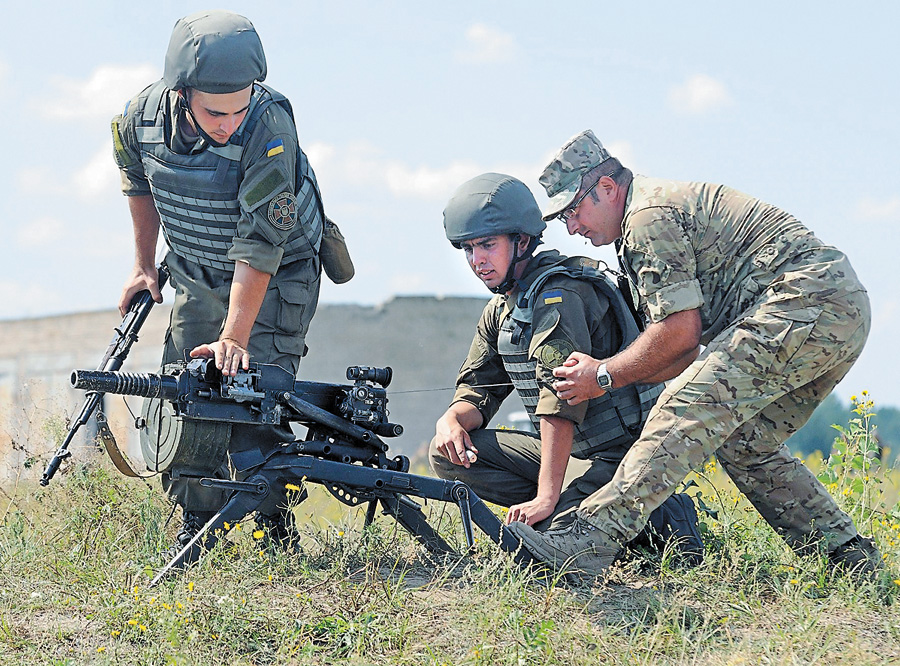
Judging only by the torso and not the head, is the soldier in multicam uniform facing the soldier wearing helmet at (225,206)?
yes

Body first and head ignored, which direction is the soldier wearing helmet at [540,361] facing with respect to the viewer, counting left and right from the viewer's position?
facing the viewer and to the left of the viewer

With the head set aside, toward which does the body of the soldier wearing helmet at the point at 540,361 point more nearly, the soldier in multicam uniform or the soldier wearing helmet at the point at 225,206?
the soldier wearing helmet

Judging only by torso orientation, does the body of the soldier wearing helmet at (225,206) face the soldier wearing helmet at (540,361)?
no

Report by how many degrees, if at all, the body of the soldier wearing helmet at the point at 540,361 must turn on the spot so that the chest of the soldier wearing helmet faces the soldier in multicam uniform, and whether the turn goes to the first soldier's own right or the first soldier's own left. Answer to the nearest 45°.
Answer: approximately 90° to the first soldier's own left

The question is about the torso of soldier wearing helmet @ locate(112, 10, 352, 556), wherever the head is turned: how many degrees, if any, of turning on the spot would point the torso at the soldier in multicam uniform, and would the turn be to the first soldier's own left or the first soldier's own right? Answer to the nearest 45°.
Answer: approximately 90° to the first soldier's own left

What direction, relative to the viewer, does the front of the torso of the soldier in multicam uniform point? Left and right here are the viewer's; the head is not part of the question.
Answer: facing to the left of the viewer

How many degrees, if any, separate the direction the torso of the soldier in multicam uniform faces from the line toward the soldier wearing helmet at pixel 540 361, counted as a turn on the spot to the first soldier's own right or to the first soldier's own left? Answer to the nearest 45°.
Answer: approximately 45° to the first soldier's own right

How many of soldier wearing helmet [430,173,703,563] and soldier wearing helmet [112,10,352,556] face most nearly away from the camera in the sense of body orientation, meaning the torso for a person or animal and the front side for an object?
0

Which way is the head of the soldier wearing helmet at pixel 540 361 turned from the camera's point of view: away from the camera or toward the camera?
toward the camera

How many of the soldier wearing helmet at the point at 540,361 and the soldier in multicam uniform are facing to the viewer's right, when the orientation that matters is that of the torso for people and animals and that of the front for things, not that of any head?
0

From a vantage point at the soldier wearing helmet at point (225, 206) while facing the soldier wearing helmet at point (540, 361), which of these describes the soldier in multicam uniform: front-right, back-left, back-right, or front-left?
front-right

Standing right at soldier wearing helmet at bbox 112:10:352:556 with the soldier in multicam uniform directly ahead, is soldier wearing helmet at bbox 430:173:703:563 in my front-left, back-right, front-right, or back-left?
front-left
